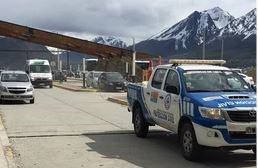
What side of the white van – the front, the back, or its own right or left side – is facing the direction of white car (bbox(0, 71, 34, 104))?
front

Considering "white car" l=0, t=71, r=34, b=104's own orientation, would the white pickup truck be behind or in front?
in front

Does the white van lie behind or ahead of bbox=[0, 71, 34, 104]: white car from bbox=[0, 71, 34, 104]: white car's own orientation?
behind

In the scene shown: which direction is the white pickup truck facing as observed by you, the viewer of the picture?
facing the viewer and to the right of the viewer

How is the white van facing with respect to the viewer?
toward the camera

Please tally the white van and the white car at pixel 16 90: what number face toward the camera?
2

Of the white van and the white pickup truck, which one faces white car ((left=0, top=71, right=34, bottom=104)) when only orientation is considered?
the white van

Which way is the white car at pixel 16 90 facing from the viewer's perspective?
toward the camera

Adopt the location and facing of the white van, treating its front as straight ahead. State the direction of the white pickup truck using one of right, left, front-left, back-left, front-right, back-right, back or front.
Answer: front

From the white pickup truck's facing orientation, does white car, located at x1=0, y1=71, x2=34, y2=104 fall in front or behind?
behind

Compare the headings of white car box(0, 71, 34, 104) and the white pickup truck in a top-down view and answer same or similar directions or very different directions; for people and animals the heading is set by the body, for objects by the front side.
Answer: same or similar directions
